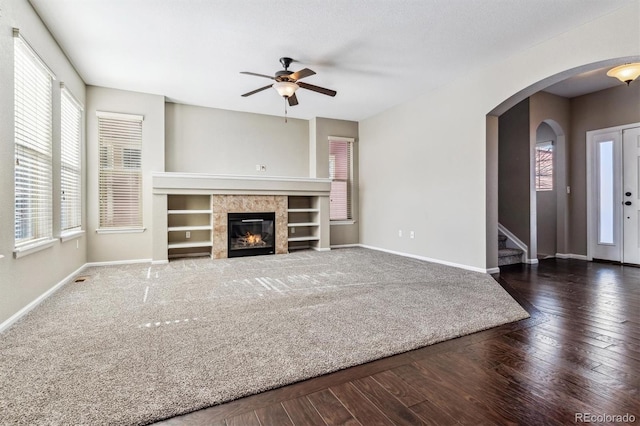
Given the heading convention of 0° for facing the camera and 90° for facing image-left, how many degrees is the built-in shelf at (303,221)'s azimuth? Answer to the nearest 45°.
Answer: approximately 0°

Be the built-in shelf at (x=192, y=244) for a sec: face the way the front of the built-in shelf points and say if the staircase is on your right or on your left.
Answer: on your left

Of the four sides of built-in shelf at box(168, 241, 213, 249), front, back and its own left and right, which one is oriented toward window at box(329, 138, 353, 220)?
left

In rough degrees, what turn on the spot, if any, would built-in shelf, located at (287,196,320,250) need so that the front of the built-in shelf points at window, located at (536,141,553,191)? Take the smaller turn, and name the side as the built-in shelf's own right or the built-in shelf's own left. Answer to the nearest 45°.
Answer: approximately 90° to the built-in shelf's own left

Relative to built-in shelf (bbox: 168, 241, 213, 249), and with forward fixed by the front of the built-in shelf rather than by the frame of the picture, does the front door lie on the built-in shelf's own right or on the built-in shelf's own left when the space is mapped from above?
on the built-in shelf's own left

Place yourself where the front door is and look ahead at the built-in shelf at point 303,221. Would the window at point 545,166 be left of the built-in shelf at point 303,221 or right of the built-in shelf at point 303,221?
right

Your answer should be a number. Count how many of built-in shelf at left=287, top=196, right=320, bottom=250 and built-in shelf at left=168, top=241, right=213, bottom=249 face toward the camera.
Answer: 2

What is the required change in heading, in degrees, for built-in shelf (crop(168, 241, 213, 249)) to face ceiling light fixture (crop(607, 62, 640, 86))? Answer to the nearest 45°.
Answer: approximately 45° to its left

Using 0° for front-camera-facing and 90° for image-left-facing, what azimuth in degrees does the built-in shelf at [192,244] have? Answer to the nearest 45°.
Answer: approximately 0°
